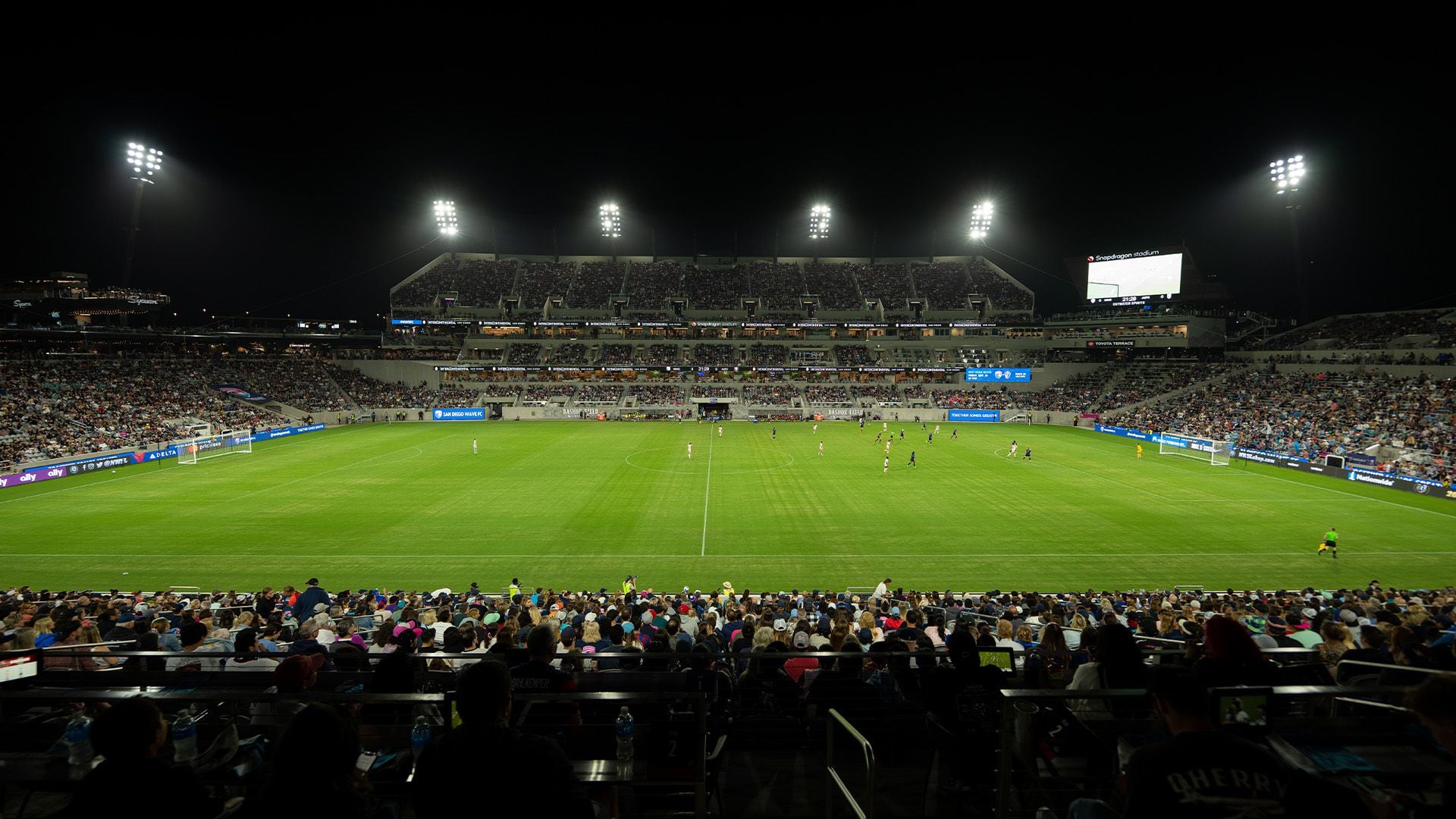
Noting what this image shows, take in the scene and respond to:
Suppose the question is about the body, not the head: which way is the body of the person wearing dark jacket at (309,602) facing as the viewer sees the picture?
away from the camera

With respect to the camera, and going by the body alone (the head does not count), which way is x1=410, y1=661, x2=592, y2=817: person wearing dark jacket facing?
away from the camera

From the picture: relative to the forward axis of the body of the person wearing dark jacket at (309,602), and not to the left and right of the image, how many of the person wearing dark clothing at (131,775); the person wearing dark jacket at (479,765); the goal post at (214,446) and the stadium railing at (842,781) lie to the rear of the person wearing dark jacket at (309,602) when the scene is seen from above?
3

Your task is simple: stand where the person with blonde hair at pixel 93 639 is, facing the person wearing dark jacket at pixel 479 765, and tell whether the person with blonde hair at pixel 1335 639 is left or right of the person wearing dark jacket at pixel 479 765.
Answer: left

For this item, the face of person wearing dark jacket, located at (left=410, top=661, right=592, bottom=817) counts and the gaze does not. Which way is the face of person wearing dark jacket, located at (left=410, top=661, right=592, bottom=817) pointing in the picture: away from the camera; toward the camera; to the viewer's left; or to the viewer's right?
away from the camera

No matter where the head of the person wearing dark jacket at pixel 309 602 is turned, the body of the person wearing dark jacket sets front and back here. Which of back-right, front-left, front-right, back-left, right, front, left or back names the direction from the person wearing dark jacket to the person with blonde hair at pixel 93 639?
back-left

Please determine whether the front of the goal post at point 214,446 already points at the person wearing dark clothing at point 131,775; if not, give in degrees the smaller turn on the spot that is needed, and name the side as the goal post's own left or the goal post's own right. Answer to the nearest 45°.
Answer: approximately 45° to the goal post's own right

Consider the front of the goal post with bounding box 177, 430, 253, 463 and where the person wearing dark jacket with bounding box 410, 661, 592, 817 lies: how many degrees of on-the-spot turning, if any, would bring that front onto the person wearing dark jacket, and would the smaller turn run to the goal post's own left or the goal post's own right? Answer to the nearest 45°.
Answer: approximately 45° to the goal post's own right

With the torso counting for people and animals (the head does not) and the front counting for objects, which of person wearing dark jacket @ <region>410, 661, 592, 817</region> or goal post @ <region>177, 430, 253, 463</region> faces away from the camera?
the person wearing dark jacket

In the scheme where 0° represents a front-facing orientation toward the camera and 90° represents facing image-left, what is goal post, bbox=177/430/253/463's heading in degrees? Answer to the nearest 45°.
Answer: approximately 315°

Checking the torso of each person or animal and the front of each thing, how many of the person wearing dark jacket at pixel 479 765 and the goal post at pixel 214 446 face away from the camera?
1

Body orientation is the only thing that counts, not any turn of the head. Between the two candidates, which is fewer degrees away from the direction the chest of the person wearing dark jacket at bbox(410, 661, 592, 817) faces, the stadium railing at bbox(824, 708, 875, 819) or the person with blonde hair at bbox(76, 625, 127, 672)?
the person with blonde hair

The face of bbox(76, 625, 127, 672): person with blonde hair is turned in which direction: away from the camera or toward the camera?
away from the camera

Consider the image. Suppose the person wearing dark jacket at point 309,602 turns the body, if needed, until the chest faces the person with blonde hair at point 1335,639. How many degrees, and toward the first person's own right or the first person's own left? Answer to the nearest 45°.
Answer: approximately 135° to the first person's own right

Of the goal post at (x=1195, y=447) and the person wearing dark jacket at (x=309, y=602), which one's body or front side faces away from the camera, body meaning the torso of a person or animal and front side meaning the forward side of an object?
the person wearing dark jacket
